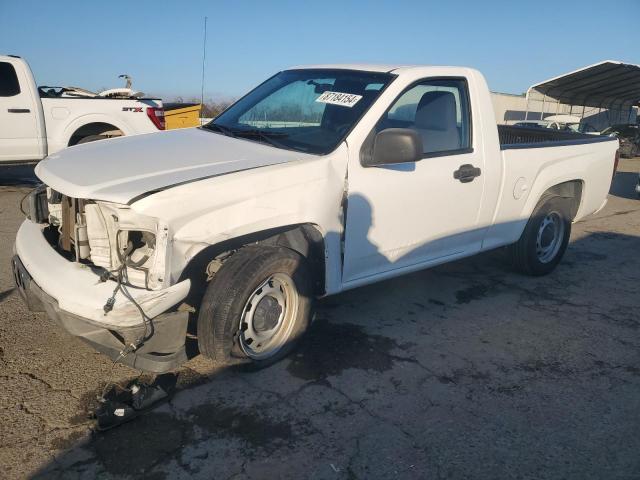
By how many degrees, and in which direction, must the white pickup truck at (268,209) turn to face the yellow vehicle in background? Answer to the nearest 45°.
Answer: approximately 135° to its right

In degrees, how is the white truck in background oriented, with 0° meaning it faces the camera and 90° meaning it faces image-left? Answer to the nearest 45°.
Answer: approximately 90°

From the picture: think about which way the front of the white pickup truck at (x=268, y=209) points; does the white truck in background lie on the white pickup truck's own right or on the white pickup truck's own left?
on the white pickup truck's own right

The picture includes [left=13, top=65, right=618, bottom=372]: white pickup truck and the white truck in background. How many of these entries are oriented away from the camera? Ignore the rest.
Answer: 0
